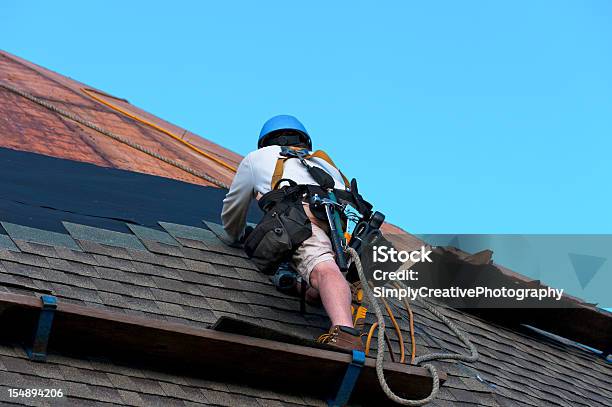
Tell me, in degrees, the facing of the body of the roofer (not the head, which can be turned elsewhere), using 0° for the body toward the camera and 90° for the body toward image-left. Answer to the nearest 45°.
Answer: approximately 180°
